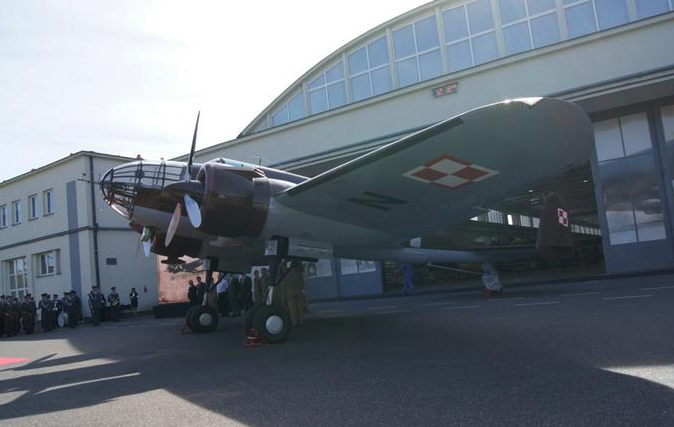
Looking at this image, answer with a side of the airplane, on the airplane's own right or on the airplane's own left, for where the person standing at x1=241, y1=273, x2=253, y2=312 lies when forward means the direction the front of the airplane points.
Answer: on the airplane's own right

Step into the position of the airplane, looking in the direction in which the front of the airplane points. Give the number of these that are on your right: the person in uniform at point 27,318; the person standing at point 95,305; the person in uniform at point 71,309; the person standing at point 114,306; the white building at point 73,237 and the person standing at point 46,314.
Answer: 6

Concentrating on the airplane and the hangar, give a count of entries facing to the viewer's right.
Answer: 0

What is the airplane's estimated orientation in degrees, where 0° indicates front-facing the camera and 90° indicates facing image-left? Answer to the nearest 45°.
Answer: approximately 45°

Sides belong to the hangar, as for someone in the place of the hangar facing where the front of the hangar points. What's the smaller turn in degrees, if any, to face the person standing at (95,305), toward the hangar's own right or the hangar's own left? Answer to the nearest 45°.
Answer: approximately 45° to the hangar's own right

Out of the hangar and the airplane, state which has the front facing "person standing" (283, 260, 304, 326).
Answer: the hangar

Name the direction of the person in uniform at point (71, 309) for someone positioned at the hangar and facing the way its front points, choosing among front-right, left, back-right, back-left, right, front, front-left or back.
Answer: front-right

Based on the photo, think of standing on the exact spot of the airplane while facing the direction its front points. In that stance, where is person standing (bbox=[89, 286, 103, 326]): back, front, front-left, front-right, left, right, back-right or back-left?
right

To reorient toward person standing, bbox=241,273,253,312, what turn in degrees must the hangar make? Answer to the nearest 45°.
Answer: approximately 45° to its right

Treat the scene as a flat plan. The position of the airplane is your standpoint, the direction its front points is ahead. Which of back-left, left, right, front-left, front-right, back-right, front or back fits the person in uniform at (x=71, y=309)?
right

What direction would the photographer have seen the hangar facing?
facing the viewer and to the left of the viewer
